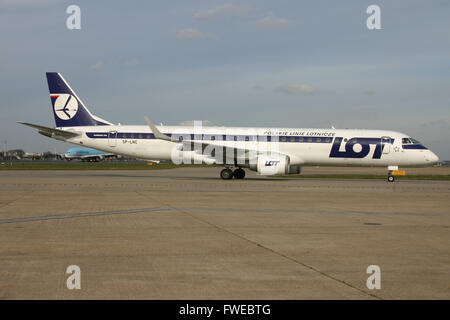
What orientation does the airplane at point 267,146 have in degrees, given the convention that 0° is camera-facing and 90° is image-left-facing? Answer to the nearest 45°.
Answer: approximately 270°
